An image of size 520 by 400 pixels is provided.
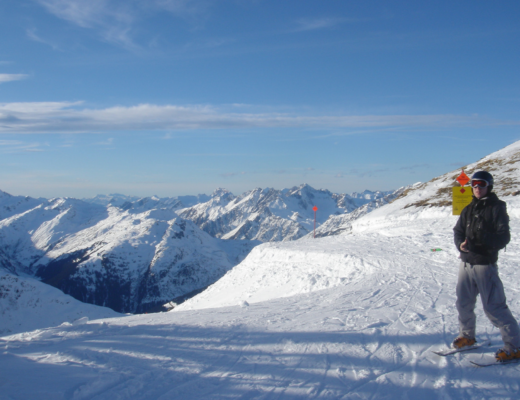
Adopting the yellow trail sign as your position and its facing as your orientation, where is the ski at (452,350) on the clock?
The ski is roughly at 12 o'clock from the yellow trail sign.

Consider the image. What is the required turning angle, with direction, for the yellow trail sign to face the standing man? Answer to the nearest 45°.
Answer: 0° — it already faces them

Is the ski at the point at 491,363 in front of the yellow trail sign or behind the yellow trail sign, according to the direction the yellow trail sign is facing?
in front

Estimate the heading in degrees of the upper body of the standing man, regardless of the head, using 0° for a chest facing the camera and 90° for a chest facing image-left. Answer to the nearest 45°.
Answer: approximately 45°

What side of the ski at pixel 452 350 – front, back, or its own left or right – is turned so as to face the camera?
left

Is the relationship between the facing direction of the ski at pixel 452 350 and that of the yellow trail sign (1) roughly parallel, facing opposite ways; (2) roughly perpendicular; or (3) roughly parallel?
roughly perpendicular

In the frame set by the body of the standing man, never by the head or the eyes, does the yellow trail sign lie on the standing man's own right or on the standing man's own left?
on the standing man's own right

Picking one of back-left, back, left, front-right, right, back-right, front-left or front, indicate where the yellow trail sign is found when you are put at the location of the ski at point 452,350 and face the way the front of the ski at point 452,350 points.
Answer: right

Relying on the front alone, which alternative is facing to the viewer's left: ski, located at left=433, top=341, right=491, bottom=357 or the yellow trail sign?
the ski

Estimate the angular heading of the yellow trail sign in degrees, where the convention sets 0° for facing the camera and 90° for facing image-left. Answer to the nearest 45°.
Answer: approximately 0°
